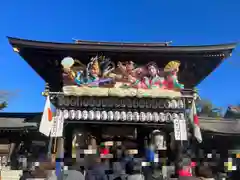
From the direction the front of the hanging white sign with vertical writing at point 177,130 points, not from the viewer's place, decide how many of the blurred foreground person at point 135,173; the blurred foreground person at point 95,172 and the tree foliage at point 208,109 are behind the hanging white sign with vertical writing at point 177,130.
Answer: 1

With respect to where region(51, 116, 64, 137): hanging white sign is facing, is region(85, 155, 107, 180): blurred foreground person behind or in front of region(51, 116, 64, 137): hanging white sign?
in front

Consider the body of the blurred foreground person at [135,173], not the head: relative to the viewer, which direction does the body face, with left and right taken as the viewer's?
facing away from the viewer

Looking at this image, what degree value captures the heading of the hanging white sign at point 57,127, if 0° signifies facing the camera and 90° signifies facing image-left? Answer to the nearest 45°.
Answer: approximately 0°

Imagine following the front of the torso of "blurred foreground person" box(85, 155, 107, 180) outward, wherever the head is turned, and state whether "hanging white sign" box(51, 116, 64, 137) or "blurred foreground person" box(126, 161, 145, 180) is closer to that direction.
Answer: the hanging white sign

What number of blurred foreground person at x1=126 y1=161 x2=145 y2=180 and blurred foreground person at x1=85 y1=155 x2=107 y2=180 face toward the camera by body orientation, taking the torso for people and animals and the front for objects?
0

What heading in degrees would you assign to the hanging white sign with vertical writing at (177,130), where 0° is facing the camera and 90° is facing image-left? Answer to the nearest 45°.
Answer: approximately 0°

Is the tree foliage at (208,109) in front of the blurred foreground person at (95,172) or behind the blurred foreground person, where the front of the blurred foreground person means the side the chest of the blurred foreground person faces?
in front

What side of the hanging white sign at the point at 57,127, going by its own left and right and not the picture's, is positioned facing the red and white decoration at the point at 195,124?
left

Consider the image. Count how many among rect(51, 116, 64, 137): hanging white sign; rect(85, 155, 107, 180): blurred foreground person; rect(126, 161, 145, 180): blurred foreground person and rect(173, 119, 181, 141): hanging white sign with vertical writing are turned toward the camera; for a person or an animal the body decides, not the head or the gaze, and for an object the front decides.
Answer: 2

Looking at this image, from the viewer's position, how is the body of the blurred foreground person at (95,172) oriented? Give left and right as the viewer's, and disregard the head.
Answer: facing away from the viewer

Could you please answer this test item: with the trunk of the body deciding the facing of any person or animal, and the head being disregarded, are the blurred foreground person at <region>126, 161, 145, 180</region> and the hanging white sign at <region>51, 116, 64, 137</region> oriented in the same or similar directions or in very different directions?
very different directions
